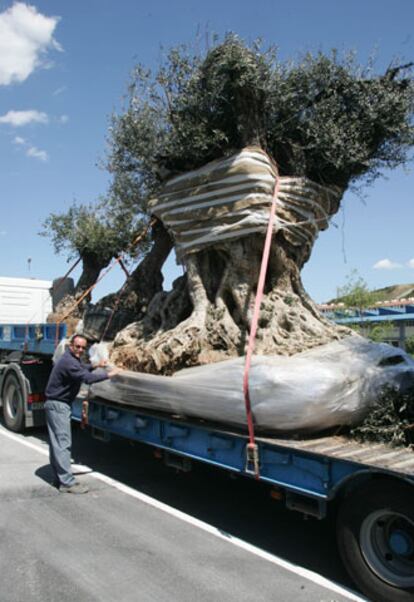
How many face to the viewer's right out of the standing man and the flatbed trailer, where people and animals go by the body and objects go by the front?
1

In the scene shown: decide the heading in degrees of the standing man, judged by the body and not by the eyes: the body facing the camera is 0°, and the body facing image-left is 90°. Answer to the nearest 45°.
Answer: approximately 270°

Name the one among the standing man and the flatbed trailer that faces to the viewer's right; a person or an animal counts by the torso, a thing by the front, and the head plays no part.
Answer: the standing man

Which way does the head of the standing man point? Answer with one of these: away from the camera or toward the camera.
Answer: toward the camera

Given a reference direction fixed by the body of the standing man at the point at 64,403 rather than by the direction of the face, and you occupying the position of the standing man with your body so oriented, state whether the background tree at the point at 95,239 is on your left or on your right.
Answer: on your left

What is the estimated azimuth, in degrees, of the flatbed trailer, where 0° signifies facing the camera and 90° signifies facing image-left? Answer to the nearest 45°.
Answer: approximately 135°
